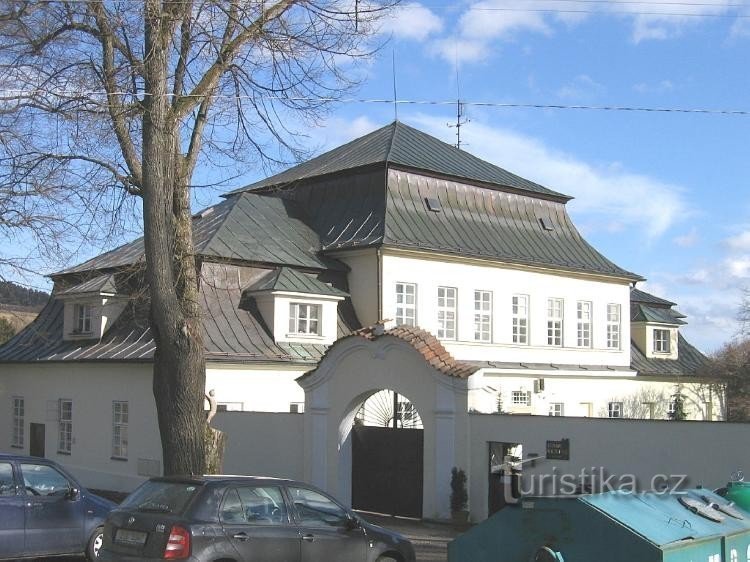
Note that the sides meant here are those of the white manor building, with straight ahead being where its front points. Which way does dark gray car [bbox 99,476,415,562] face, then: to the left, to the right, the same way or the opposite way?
to the left

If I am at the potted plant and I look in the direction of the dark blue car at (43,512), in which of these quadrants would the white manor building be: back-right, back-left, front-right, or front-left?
back-right

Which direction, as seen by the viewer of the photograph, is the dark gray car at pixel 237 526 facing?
facing away from the viewer and to the right of the viewer

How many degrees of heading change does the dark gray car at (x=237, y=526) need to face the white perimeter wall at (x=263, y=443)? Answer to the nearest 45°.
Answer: approximately 45° to its left

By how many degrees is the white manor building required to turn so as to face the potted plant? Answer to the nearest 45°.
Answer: approximately 45° to its right

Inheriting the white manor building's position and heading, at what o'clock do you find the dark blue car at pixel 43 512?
The dark blue car is roughly at 2 o'clock from the white manor building.

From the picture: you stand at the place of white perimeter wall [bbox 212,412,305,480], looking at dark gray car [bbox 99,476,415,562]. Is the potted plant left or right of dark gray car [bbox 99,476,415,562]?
left

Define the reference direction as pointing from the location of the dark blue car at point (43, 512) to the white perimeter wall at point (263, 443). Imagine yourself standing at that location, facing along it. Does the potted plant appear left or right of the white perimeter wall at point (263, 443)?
right

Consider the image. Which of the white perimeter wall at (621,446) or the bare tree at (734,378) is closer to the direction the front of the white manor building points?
the white perimeter wall
